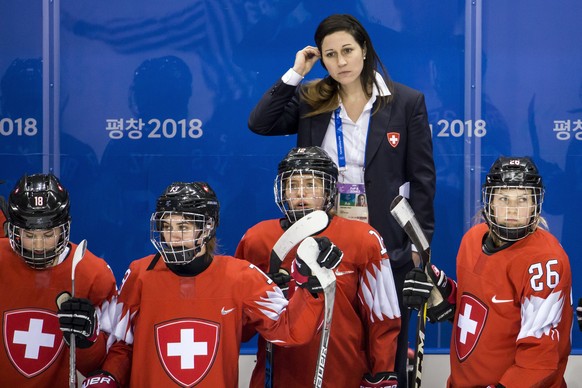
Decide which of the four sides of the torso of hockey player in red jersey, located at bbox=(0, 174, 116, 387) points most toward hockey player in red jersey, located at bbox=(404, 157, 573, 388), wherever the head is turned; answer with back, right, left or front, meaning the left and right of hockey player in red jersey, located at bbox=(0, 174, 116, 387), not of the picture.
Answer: left

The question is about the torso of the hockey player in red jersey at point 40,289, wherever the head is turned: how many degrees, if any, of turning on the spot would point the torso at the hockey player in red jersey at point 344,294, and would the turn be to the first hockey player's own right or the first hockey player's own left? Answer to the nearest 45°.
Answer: approximately 90° to the first hockey player's own left

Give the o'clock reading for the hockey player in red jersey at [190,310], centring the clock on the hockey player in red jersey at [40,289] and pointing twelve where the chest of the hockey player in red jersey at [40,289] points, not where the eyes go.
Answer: the hockey player in red jersey at [190,310] is roughly at 10 o'clock from the hockey player in red jersey at [40,289].

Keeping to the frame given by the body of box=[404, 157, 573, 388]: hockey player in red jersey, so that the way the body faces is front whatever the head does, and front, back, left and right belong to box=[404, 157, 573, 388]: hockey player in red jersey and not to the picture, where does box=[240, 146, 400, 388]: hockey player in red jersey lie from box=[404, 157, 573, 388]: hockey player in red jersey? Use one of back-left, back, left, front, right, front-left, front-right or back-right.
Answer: front-right

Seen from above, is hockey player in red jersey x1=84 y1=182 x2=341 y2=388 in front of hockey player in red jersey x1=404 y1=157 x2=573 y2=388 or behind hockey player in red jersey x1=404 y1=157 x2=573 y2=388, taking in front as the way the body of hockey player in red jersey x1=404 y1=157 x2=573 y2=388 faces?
in front

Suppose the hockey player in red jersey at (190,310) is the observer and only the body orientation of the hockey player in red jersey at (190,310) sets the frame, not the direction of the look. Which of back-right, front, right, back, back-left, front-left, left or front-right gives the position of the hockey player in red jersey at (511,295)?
left

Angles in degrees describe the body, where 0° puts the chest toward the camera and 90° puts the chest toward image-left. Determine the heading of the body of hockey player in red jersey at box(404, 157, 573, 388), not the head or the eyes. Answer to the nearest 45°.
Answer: approximately 45°

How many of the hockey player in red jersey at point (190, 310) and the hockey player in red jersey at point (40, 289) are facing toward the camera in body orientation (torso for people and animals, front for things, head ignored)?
2

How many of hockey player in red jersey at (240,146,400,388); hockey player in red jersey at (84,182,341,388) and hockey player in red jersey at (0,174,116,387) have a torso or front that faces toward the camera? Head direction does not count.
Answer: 3

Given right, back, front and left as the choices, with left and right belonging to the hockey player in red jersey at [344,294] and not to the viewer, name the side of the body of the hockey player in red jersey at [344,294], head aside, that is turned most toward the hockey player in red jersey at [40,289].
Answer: right

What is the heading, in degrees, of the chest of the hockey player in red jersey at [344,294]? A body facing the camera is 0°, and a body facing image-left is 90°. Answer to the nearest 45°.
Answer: approximately 0°
